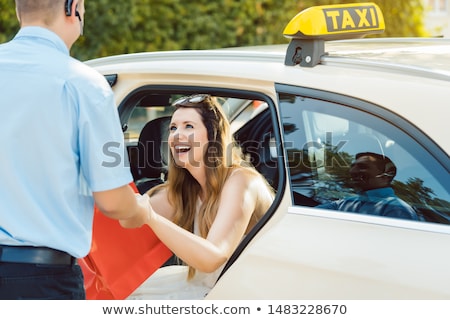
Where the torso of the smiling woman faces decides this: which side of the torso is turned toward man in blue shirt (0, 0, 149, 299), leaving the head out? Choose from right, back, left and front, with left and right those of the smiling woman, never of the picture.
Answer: front

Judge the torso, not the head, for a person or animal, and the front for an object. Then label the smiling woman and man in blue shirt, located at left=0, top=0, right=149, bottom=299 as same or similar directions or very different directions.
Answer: very different directions

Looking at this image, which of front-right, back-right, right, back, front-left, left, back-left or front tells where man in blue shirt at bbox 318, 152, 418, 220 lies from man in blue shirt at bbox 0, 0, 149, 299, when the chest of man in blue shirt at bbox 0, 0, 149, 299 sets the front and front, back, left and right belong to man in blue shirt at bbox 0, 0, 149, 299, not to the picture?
front-right

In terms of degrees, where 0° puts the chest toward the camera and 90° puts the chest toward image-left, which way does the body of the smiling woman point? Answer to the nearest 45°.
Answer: approximately 45°

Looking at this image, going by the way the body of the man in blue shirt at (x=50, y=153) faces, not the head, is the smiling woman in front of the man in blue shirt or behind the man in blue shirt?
in front

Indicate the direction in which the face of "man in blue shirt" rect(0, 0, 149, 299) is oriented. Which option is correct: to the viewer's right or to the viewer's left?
to the viewer's right

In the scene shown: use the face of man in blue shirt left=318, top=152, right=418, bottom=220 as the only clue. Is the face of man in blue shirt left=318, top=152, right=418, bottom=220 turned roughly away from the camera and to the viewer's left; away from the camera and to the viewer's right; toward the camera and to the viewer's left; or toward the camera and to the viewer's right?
toward the camera and to the viewer's left

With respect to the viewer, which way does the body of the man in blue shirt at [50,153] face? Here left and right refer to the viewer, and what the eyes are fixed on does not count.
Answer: facing away from the viewer and to the right of the viewer

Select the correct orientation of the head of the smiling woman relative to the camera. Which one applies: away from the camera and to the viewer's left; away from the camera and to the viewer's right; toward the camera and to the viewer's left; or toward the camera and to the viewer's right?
toward the camera and to the viewer's left
